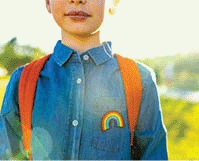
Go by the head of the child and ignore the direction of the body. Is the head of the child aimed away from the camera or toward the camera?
toward the camera

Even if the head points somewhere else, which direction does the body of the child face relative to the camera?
toward the camera
